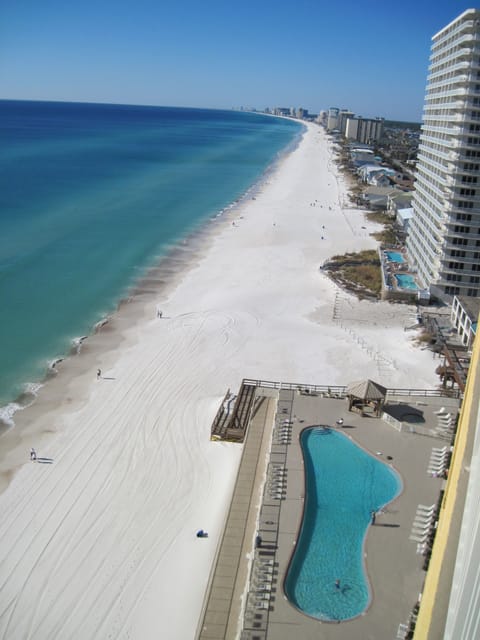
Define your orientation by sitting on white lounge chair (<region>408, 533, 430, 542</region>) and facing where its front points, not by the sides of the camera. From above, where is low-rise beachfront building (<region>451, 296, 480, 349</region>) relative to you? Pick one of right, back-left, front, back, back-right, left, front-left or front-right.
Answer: right

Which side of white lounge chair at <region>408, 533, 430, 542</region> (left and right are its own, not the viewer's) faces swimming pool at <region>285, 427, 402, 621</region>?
front

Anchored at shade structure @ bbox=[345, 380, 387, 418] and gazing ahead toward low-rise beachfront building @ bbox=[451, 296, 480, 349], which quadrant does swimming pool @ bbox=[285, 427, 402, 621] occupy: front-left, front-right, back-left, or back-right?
back-right

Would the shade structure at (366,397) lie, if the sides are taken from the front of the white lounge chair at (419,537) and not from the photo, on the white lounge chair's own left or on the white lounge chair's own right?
on the white lounge chair's own right

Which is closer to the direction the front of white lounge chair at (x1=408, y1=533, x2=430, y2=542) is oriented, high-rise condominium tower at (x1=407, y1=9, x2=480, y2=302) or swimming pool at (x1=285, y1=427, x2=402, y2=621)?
the swimming pool

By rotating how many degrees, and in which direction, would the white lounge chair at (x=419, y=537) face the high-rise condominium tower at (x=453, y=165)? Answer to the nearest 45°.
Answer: approximately 90° to its right

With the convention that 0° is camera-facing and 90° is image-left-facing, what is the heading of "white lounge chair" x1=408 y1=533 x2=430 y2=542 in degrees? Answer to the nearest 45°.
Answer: approximately 90°

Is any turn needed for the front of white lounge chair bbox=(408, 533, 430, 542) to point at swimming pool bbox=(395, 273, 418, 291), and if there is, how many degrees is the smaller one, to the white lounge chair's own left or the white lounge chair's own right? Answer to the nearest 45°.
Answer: approximately 90° to the white lounge chair's own right
